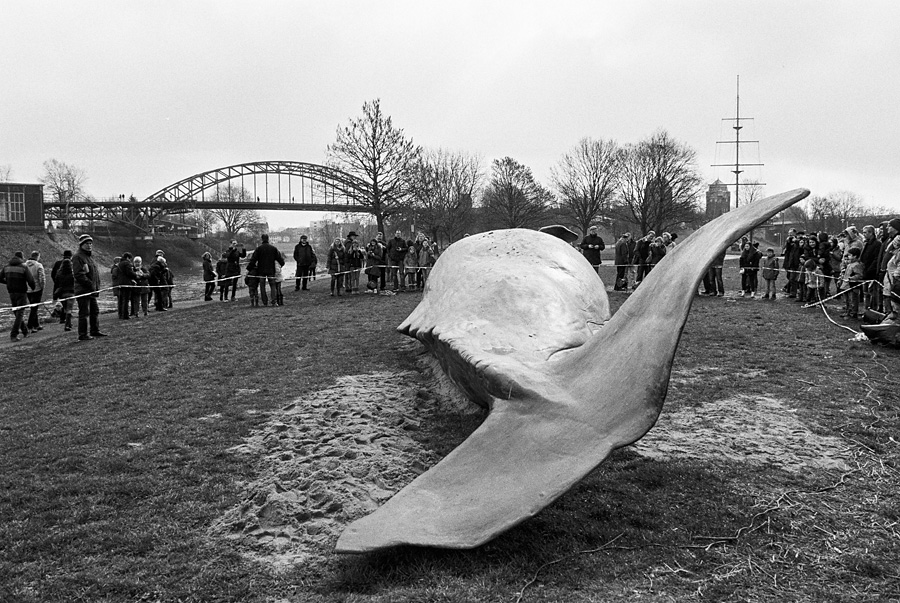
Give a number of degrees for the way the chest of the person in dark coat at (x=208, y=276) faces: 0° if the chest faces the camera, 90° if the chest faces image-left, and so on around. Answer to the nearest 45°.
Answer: approximately 315°

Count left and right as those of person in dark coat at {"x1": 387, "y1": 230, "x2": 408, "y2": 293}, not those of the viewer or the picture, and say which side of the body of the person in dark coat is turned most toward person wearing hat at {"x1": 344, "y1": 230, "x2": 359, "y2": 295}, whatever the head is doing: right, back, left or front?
right

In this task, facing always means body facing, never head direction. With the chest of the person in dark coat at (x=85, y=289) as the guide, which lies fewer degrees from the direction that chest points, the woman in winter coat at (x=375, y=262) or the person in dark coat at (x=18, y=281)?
the woman in winter coat

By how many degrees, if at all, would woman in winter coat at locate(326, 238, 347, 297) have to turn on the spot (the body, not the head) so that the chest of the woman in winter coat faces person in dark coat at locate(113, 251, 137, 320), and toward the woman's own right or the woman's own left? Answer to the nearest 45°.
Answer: approximately 45° to the woman's own right

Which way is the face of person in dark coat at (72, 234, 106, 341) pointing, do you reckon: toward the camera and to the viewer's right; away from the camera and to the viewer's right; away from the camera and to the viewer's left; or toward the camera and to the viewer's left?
toward the camera and to the viewer's right

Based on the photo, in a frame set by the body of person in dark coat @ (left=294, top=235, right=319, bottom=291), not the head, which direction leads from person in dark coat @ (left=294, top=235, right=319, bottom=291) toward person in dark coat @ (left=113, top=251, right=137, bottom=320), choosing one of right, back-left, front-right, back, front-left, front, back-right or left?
front-right

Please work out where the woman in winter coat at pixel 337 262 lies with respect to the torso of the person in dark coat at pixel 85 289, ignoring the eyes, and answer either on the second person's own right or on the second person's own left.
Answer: on the second person's own left
